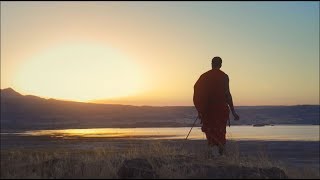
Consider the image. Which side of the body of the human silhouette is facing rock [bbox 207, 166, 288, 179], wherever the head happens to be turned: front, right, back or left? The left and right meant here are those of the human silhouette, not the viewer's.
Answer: back

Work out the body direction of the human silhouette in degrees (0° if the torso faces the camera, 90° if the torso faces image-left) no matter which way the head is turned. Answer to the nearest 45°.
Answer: approximately 180°
